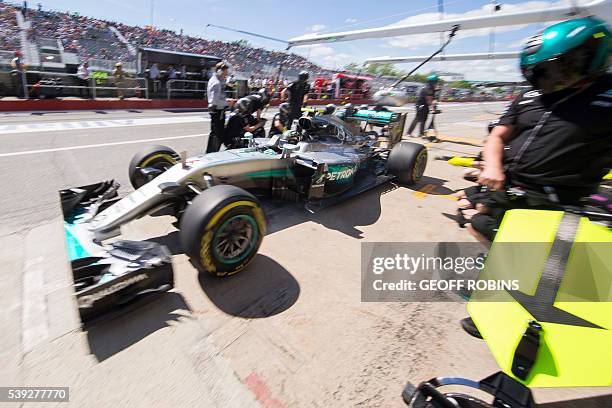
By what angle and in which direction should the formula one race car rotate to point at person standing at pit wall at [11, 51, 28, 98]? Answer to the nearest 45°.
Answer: approximately 90° to its right

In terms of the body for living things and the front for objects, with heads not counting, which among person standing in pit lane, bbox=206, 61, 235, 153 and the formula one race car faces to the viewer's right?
the person standing in pit lane

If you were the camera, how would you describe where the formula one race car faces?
facing the viewer and to the left of the viewer

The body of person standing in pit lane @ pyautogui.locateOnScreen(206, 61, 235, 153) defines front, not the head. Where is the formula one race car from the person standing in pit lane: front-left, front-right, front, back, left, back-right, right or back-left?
right

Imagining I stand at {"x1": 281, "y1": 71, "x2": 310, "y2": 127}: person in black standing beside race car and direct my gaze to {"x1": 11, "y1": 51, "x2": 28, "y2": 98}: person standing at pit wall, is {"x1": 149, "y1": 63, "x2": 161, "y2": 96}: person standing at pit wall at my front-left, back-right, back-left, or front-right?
front-right

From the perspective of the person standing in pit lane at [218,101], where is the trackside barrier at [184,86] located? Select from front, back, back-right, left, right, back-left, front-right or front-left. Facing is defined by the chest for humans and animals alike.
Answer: left

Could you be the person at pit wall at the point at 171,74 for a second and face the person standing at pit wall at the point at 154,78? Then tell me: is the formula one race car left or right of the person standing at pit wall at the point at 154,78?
left

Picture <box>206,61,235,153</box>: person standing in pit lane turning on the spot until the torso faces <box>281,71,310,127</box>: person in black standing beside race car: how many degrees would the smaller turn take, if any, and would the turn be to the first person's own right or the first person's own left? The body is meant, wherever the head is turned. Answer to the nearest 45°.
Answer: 0° — they already face them

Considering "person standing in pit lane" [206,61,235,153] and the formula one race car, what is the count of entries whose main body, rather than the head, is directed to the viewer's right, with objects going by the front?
1

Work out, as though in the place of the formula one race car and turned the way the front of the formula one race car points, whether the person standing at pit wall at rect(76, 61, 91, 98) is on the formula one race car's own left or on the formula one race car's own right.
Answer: on the formula one race car's own right

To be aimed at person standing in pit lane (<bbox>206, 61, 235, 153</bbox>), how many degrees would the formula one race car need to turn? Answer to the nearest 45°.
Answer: approximately 135° to its right

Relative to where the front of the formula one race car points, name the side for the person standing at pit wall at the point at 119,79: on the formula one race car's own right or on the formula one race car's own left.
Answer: on the formula one race car's own right

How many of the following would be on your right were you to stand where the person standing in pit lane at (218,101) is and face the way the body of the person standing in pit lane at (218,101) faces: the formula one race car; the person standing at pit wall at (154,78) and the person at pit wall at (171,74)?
1

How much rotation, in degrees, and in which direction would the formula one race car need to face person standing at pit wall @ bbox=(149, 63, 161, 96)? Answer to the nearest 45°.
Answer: approximately 135° to its right

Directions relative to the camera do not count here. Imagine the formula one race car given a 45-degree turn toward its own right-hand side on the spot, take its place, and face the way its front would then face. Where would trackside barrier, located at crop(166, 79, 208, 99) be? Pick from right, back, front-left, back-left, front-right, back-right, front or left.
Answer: right
